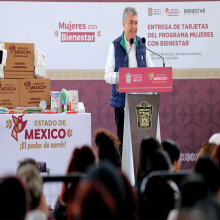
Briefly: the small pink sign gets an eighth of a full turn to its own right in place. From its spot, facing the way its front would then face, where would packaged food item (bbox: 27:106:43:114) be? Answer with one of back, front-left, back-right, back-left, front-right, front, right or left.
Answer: front-right

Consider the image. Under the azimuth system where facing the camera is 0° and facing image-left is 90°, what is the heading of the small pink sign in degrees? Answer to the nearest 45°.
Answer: approximately 0°

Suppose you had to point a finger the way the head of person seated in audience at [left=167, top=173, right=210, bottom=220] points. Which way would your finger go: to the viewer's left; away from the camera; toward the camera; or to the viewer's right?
away from the camera

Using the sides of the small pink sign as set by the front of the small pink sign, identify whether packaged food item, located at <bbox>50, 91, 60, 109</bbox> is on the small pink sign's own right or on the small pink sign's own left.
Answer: on the small pink sign's own right

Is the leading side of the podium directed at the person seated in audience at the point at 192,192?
yes

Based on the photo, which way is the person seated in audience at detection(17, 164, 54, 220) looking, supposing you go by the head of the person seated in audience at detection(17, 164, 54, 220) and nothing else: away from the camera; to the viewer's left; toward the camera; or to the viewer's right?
away from the camera

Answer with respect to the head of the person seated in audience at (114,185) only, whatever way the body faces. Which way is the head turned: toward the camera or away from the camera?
away from the camera

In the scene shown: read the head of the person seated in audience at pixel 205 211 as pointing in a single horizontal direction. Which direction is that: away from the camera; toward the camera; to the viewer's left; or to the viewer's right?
away from the camera

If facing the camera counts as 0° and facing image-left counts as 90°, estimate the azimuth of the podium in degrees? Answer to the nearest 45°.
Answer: approximately 0°

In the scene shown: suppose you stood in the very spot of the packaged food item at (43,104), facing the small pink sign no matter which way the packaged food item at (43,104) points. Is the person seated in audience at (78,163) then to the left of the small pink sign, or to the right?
right

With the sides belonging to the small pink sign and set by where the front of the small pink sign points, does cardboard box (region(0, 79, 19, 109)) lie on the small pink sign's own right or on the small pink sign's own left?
on the small pink sign's own right
